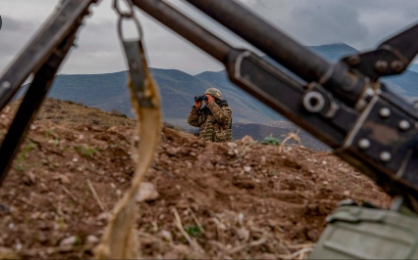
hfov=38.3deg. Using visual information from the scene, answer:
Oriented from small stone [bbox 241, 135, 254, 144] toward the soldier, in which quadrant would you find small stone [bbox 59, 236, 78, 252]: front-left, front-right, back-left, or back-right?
back-left

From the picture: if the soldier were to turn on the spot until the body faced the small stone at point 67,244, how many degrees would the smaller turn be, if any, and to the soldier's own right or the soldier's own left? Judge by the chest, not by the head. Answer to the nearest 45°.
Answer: approximately 45° to the soldier's own left

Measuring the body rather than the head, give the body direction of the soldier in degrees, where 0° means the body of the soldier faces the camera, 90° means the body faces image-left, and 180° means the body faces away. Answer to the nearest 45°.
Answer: approximately 45°

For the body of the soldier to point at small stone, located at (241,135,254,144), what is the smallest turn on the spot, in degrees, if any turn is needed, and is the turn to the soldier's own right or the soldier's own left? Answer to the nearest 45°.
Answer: approximately 45° to the soldier's own left

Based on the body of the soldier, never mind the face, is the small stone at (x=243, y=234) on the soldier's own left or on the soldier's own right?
on the soldier's own left

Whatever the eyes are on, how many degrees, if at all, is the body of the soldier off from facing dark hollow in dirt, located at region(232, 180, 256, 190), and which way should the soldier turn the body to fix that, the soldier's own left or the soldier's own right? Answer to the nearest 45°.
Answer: approximately 45° to the soldier's own left
